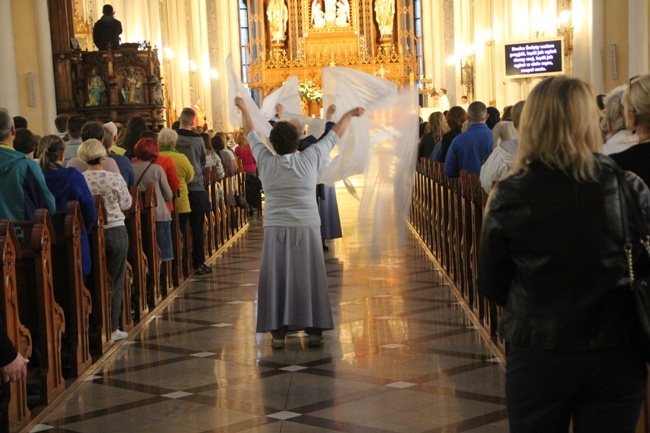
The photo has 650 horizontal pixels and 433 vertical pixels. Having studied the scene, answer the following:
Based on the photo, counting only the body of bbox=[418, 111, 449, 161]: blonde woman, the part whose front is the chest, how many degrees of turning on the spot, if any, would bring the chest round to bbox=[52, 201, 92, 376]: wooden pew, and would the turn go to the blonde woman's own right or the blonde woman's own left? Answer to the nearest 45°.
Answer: approximately 180°

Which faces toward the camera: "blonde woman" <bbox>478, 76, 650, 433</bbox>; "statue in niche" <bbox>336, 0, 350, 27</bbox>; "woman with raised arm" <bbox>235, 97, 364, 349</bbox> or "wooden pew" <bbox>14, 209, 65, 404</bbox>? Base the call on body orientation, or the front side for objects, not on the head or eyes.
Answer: the statue in niche

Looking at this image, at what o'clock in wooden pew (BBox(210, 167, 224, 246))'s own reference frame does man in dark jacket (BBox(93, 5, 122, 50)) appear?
The man in dark jacket is roughly at 11 o'clock from the wooden pew.

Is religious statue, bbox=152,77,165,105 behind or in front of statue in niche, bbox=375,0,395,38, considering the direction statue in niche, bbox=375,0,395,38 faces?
in front

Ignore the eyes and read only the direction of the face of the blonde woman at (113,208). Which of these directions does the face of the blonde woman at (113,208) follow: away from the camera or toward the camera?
away from the camera

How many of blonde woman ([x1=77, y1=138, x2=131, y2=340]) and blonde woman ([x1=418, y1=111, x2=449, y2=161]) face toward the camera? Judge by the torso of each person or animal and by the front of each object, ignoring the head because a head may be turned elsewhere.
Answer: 0

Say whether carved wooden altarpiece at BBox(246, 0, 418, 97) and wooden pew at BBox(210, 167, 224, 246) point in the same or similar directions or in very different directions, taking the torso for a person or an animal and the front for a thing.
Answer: very different directions

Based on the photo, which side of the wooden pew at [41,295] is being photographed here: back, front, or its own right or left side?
back

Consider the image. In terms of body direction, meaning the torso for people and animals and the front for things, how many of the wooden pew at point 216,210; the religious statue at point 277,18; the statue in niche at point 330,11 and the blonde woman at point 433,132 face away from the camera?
2

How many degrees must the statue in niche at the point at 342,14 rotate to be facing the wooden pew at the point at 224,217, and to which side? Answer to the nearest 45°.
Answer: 0° — it already faces it

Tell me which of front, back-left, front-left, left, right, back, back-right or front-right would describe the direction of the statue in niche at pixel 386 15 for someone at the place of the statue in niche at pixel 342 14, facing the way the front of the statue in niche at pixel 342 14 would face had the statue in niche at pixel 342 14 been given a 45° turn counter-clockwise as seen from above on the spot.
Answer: front-left

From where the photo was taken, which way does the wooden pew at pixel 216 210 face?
away from the camera

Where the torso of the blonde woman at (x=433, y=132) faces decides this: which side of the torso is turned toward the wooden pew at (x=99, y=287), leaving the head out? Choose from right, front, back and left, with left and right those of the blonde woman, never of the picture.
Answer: back

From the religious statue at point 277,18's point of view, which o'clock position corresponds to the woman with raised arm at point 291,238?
The woman with raised arm is roughly at 12 o'clock from the religious statue.

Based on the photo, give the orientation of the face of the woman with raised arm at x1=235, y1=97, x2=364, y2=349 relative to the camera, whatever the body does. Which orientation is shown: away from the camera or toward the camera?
away from the camera
